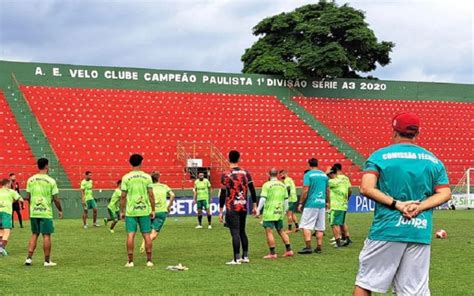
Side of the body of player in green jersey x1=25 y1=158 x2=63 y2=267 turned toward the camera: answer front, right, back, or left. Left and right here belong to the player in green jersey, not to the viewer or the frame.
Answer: back

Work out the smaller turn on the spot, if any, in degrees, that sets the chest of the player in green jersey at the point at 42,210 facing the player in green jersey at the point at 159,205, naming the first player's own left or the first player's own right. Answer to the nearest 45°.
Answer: approximately 45° to the first player's own right

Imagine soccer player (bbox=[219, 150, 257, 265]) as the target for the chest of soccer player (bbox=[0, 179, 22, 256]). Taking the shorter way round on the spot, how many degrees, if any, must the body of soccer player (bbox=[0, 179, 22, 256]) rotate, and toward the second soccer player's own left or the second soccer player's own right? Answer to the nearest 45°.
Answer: approximately 135° to the second soccer player's own right

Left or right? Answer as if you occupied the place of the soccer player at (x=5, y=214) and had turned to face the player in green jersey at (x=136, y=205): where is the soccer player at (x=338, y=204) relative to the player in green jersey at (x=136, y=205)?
left

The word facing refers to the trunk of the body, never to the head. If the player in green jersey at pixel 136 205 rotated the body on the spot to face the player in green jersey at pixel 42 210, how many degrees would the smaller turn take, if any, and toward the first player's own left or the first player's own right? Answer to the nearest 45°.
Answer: approximately 90° to the first player's own left

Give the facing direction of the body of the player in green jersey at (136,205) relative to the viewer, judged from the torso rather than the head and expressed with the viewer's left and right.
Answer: facing away from the viewer

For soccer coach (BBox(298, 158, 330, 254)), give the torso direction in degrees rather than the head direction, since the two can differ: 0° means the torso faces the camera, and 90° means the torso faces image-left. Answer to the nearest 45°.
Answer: approximately 135°

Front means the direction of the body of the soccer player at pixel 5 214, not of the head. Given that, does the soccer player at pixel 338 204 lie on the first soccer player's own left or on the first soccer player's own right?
on the first soccer player's own right
